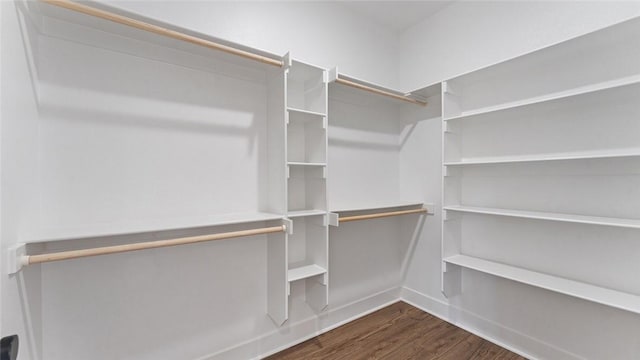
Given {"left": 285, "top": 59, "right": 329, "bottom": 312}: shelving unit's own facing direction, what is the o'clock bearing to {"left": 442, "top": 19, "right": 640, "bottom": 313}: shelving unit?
{"left": 442, "top": 19, "right": 640, "bottom": 313}: shelving unit is roughly at 11 o'clock from {"left": 285, "top": 59, "right": 329, "bottom": 312}: shelving unit.

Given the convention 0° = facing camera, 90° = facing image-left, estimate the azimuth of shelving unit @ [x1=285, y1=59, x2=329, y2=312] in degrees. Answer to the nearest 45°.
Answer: approximately 315°
